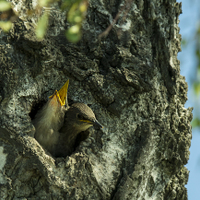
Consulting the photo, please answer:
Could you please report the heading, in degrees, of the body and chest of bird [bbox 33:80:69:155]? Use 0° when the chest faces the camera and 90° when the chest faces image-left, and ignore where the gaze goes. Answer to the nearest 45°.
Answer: approximately 315°
